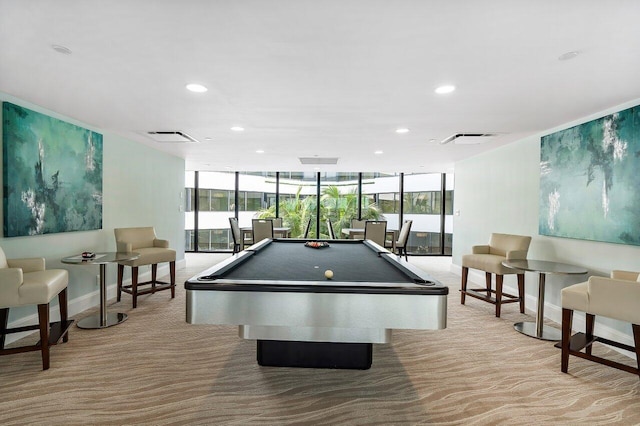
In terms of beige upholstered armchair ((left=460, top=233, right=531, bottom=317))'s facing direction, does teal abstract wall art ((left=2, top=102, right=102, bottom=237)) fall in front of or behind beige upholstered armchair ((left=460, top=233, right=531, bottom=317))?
in front

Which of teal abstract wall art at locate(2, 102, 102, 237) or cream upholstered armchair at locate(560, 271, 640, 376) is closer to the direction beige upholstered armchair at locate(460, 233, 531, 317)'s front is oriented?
the teal abstract wall art

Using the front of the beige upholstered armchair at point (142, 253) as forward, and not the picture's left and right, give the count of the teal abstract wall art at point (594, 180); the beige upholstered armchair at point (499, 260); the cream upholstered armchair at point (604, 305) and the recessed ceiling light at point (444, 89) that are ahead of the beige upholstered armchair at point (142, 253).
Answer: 4

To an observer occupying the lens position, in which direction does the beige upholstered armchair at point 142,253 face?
facing the viewer and to the right of the viewer

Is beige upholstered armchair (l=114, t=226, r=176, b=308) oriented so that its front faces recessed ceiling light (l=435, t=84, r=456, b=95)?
yes

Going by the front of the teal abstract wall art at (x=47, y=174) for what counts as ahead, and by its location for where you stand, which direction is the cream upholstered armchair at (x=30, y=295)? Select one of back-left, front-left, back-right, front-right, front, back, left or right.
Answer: front-right

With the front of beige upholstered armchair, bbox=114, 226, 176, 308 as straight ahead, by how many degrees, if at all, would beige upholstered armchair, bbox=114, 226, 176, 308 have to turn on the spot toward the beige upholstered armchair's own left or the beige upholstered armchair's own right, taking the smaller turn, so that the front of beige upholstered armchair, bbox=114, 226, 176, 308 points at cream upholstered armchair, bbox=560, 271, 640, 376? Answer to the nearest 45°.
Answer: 0° — it already faces it

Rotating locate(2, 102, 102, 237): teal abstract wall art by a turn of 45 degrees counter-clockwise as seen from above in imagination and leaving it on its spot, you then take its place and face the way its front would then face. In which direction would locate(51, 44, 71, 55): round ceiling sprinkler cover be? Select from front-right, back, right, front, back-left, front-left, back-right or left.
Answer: right

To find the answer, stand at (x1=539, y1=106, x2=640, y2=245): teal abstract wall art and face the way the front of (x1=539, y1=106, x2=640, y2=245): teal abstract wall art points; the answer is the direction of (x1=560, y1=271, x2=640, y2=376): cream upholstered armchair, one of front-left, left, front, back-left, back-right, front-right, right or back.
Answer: front-left

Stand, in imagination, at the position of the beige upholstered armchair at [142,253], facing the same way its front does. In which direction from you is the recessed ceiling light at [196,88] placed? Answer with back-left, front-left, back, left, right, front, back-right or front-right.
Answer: front-right

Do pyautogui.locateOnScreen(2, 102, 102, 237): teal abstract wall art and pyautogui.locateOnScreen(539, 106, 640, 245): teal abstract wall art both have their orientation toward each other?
yes

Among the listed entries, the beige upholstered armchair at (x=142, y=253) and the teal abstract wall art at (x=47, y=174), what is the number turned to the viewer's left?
0

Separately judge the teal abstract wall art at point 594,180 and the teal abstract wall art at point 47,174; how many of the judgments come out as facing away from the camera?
0
